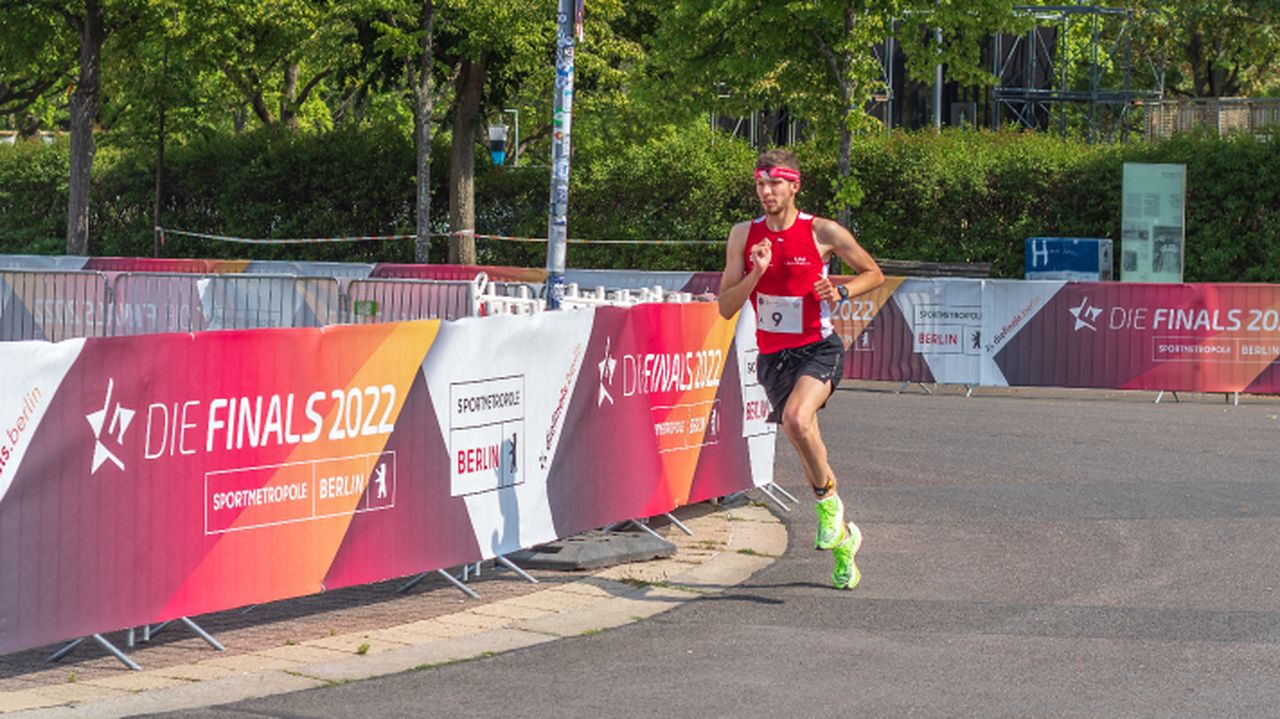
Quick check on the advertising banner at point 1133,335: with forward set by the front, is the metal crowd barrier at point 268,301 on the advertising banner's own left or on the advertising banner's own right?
on the advertising banner's own right

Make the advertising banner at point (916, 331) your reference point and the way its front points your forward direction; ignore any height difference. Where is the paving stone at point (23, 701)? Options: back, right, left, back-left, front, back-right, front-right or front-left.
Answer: front

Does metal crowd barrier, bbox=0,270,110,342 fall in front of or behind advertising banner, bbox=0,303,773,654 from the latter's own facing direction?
behind

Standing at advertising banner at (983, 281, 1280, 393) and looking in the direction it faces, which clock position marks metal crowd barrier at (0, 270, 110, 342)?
The metal crowd barrier is roughly at 2 o'clock from the advertising banner.

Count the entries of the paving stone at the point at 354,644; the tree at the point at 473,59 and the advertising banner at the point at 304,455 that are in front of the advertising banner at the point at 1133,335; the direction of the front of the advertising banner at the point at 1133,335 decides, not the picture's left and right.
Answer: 2

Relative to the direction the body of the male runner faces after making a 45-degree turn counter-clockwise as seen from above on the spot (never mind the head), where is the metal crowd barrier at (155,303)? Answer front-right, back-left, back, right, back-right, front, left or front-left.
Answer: back-right

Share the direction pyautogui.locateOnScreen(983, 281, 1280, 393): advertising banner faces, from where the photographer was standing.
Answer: facing the viewer

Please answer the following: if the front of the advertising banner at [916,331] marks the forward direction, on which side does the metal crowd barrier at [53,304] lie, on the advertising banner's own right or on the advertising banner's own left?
on the advertising banner's own right

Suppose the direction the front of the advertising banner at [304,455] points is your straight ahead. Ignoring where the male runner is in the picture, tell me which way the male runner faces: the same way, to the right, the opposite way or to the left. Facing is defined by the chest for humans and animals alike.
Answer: to the right

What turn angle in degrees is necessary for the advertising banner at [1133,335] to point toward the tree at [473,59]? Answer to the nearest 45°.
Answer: approximately 135° to its right

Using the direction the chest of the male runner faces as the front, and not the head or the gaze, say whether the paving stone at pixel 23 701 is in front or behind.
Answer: in front

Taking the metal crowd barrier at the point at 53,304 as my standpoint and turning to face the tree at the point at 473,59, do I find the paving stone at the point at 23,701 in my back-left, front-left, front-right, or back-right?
back-right

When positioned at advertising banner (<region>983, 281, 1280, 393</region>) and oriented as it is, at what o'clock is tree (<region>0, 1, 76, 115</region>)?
The tree is roughly at 4 o'clock from the advertising banner.

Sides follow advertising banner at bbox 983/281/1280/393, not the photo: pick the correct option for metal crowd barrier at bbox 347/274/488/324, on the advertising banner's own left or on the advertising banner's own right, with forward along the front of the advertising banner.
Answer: on the advertising banner's own right

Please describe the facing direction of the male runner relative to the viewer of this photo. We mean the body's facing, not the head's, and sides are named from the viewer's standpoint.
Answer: facing the viewer and to the left of the viewer

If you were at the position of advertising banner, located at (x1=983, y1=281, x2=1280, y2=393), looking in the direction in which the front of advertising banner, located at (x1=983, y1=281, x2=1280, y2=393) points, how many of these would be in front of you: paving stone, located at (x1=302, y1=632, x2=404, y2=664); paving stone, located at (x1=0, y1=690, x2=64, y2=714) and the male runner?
3

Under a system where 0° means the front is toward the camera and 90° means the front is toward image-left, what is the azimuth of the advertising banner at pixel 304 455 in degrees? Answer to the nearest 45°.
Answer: approximately 315°

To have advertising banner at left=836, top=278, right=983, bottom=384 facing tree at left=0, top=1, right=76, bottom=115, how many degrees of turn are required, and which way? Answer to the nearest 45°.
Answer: approximately 135° to its right

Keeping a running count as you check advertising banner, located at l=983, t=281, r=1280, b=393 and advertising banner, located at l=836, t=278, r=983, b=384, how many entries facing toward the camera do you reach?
2

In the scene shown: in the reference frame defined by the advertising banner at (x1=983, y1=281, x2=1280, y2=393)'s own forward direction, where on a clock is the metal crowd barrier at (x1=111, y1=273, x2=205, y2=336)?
The metal crowd barrier is roughly at 2 o'clock from the advertising banner.

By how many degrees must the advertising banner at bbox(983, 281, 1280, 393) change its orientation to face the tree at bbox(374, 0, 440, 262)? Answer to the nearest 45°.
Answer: approximately 135° to its right
